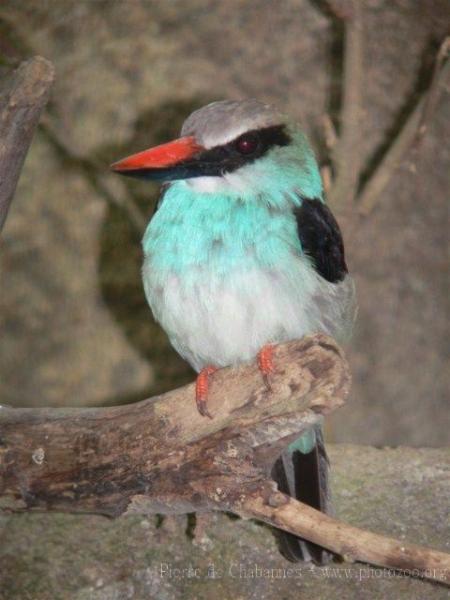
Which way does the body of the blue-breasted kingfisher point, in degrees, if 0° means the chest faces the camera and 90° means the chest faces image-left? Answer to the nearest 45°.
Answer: approximately 45°
